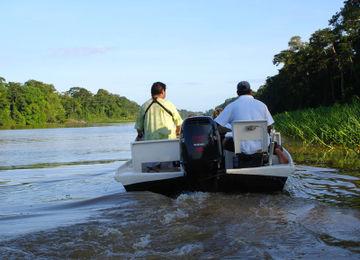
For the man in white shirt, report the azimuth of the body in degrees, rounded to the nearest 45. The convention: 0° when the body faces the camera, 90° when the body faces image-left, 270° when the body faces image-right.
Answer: approximately 180°

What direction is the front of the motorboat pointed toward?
away from the camera

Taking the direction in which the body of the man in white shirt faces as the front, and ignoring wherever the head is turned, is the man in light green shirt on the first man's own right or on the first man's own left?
on the first man's own left
